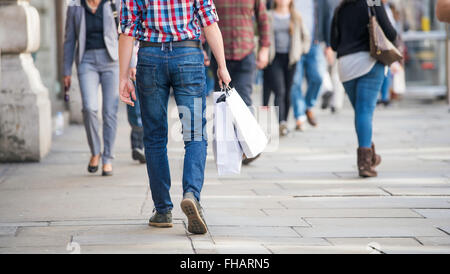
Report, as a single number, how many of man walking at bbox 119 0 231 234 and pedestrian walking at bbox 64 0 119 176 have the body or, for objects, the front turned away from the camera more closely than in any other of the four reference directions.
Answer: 1

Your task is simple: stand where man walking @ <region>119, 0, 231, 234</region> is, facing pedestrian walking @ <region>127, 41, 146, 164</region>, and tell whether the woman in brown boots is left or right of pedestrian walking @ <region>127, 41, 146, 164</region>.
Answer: right

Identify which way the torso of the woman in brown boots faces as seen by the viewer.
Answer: away from the camera

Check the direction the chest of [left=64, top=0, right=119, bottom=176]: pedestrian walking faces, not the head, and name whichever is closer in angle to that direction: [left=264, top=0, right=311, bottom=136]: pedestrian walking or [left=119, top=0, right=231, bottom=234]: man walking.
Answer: the man walking

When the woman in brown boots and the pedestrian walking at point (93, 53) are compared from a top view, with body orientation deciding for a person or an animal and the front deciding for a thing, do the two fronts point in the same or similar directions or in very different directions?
very different directions

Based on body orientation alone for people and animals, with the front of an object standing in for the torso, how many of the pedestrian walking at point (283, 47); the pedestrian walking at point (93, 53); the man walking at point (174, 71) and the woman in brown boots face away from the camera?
2

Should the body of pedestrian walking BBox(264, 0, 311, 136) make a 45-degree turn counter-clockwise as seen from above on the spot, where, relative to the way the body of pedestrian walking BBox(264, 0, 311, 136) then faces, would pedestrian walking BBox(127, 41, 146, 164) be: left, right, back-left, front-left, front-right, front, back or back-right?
right

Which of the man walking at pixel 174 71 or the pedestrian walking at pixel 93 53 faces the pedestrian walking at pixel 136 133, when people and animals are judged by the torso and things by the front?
the man walking

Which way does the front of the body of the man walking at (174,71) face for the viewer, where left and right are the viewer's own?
facing away from the viewer

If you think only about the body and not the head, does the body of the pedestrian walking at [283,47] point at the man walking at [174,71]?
yes

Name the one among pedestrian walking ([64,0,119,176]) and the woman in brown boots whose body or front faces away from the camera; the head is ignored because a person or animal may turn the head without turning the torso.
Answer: the woman in brown boots

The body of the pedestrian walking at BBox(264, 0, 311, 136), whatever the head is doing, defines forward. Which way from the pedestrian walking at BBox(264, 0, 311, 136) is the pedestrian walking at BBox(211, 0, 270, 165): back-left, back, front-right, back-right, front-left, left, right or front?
front

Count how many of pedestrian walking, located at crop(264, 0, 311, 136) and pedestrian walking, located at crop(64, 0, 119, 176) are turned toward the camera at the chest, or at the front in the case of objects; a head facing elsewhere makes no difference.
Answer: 2

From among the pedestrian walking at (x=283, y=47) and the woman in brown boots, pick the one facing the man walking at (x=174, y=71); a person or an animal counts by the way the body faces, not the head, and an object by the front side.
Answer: the pedestrian walking

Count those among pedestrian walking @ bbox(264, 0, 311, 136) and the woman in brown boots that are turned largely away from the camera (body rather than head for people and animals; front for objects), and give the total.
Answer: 1

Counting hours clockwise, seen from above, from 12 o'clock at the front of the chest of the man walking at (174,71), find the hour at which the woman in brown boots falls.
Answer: The woman in brown boots is roughly at 1 o'clock from the man walking.

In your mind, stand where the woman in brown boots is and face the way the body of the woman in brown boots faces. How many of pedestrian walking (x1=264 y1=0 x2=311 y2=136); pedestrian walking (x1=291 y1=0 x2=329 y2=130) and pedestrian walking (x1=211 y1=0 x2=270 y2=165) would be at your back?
0

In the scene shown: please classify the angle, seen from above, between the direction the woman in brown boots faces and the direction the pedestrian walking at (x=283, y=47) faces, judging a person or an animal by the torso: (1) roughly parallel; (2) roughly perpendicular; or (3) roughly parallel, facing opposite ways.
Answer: roughly parallel, facing opposite ways

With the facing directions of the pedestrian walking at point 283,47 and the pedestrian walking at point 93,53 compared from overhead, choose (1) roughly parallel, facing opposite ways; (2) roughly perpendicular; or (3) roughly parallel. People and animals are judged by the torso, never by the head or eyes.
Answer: roughly parallel

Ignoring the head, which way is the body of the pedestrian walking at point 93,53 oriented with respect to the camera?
toward the camera

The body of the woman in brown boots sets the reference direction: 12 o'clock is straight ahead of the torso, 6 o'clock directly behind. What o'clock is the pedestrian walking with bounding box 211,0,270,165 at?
The pedestrian walking is roughly at 10 o'clock from the woman in brown boots.

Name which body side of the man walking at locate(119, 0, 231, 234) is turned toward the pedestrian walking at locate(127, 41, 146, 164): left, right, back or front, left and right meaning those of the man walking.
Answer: front

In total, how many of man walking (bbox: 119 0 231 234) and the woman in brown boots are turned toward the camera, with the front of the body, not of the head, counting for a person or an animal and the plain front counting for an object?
0
